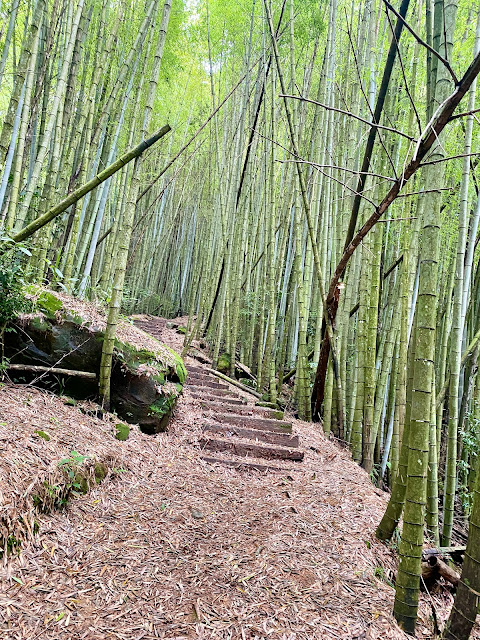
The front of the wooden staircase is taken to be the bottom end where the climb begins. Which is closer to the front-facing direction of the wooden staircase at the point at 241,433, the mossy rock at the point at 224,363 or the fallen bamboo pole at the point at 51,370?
the fallen bamboo pole

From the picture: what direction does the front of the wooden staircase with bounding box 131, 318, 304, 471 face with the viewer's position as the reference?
facing the viewer

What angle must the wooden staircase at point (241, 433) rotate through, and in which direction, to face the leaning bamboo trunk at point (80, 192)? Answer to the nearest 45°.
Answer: approximately 45° to its right

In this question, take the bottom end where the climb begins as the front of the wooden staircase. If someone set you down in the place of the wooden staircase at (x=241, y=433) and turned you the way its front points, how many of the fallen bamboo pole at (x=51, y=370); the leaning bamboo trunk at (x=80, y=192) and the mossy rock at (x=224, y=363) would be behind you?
1

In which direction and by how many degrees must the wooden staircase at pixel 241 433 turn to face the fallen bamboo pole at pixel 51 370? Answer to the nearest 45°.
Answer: approximately 45° to its right

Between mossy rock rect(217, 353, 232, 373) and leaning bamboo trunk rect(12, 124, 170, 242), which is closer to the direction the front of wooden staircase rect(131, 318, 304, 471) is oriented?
the leaning bamboo trunk

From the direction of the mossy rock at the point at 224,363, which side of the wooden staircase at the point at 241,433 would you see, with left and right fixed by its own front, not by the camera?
back
